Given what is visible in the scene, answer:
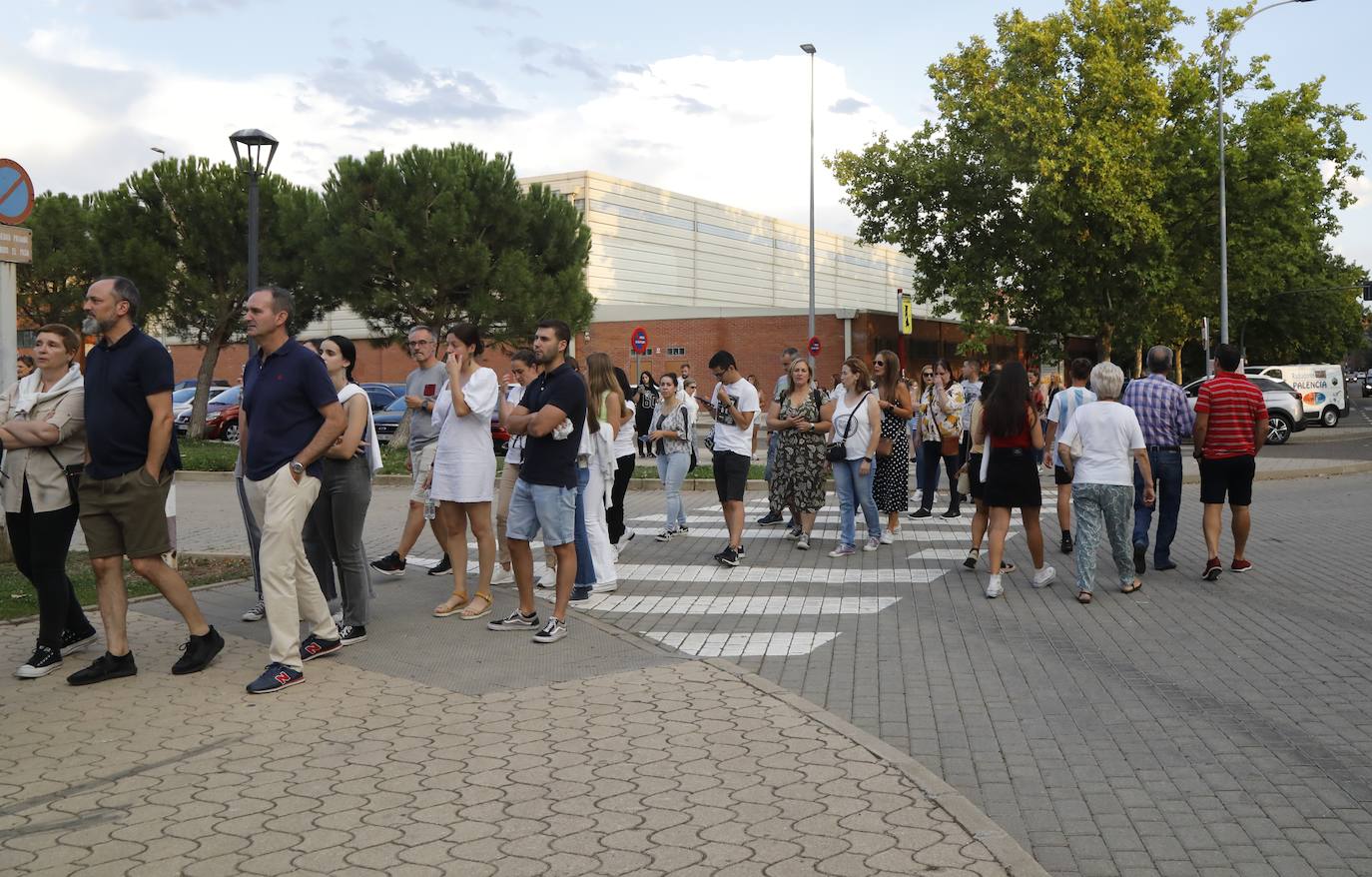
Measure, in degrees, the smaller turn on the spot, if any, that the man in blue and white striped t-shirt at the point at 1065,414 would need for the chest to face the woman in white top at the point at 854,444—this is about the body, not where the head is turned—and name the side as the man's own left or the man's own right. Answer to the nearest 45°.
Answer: approximately 135° to the man's own left

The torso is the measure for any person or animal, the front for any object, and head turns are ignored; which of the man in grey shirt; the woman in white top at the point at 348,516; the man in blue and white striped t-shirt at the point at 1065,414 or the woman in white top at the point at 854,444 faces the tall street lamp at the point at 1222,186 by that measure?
the man in blue and white striped t-shirt

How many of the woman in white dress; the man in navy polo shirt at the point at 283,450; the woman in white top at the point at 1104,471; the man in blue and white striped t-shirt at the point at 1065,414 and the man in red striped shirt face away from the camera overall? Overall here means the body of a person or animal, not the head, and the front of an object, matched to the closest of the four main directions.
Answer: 3

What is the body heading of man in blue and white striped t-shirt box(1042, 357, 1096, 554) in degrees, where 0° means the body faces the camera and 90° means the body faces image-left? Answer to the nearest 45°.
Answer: approximately 180°

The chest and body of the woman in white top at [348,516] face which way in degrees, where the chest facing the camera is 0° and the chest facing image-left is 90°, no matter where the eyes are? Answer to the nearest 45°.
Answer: approximately 90°

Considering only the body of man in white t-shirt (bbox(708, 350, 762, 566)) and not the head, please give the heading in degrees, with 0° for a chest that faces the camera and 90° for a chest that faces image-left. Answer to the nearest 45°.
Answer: approximately 45°

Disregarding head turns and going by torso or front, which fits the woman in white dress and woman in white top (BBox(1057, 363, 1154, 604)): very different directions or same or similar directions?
very different directions

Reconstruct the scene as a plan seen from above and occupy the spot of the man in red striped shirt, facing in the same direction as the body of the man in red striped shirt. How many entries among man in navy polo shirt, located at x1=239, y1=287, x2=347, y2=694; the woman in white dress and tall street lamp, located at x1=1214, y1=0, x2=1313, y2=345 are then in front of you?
1

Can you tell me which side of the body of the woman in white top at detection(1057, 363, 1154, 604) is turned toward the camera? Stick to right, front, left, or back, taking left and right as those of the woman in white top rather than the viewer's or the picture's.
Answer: back

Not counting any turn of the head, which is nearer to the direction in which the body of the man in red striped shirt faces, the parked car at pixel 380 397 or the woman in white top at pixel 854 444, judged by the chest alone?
the parked car

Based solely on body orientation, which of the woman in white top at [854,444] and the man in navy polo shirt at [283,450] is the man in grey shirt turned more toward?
the man in navy polo shirt

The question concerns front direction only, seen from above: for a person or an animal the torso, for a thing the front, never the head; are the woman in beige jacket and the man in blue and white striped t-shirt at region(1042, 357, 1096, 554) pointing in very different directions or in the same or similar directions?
very different directions

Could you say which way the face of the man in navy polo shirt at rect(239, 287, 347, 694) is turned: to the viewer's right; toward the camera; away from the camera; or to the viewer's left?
to the viewer's left

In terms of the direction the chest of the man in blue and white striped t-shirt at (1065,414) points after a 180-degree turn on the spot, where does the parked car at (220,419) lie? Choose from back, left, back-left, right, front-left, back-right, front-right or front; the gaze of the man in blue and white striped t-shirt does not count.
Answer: back-right

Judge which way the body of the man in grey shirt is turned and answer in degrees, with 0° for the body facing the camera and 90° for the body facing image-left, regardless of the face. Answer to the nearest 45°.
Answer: approximately 45°

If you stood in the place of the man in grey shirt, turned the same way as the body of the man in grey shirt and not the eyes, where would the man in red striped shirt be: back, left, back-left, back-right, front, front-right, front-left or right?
back-left

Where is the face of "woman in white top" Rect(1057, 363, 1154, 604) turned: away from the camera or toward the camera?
away from the camera
